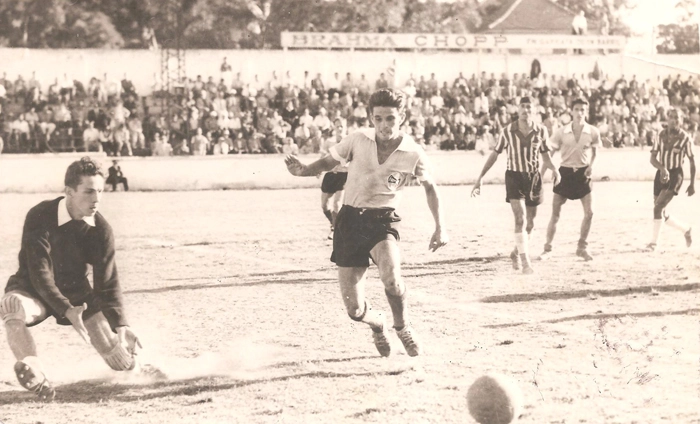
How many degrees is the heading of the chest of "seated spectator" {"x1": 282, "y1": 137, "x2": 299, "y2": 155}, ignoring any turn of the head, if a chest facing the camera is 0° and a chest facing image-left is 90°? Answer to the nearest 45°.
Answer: approximately 0°

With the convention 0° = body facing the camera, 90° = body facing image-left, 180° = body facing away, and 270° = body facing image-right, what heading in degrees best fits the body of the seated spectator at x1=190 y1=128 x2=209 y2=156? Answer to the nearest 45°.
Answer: approximately 0°

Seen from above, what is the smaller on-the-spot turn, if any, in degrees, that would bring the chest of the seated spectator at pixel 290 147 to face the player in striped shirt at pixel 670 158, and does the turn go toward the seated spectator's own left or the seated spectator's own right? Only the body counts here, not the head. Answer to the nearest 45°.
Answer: approximately 45° to the seated spectator's own left

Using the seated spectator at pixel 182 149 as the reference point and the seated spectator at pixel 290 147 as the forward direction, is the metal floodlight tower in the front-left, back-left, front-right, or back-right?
back-left

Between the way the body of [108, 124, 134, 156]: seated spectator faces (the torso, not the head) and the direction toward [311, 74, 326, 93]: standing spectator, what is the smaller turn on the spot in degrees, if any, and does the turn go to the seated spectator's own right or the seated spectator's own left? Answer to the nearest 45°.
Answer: approximately 90° to the seated spectator's own left

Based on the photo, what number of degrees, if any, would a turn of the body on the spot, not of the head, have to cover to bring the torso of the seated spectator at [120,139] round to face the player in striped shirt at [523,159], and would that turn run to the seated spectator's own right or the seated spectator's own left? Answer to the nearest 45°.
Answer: approximately 45° to the seated spectator's own left

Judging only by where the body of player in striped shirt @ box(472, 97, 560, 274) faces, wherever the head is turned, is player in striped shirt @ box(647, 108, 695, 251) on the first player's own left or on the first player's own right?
on the first player's own left
